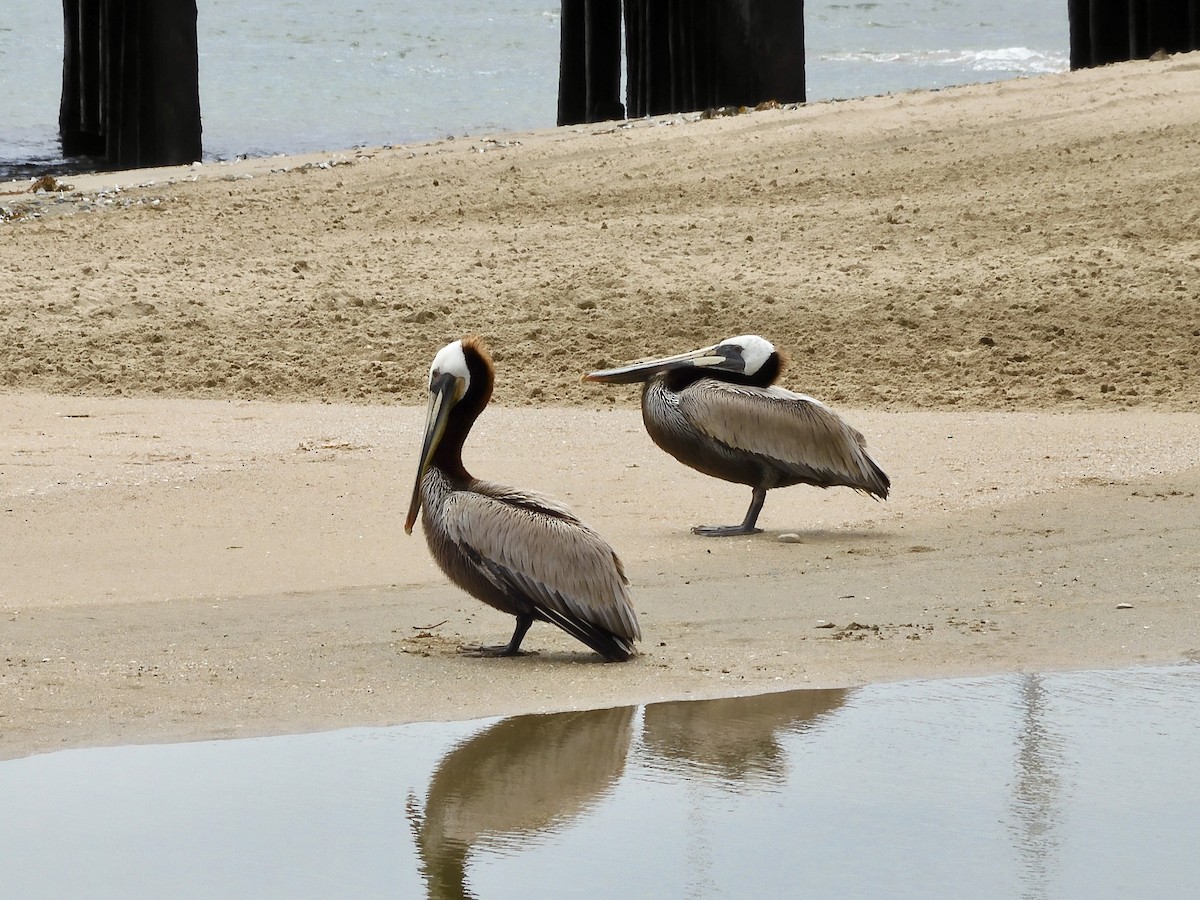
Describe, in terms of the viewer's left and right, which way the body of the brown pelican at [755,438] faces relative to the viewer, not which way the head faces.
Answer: facing to the left of the viewer

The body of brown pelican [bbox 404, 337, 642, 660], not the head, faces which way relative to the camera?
to the viewer's left

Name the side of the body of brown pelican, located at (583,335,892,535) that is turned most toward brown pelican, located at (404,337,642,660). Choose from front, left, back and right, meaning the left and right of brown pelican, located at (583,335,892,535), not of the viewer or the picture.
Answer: left

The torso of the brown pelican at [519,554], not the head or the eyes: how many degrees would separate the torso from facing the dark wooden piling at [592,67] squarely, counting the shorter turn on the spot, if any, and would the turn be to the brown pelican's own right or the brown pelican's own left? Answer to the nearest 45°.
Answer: approximately 90° to the brown pelican's own right

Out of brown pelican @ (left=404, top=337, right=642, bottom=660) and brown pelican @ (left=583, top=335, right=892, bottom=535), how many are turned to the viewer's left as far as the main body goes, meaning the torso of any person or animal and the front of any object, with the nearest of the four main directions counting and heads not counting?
2

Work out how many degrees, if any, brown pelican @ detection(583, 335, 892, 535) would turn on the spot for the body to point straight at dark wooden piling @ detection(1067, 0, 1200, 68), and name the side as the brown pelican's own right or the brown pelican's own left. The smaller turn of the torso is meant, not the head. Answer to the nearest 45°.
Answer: approximately 90° to the brown pelican's own right
